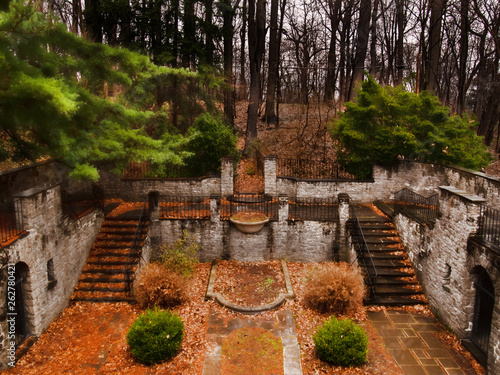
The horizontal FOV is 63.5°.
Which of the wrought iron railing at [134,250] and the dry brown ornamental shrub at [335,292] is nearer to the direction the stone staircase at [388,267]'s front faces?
the dry brown ornamental shrub

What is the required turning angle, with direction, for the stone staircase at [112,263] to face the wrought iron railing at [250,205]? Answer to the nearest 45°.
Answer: approximately 90° to its left

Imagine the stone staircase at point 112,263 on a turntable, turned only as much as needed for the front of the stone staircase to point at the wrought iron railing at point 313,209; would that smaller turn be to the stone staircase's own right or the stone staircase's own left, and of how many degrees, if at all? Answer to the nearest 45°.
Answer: approximately 90° to the stone staircase's own left

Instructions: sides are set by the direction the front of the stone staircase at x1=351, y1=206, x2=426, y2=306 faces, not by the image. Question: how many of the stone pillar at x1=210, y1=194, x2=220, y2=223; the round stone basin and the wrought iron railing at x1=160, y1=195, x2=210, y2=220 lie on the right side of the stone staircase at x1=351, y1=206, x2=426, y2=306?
3

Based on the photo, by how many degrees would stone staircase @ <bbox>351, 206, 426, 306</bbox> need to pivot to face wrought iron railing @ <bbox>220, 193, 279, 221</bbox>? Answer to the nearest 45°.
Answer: approximately 90° to its right

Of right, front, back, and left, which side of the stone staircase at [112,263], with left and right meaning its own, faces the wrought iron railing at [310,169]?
left

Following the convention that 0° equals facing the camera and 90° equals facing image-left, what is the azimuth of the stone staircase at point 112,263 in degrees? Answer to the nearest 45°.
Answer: approximately 0°

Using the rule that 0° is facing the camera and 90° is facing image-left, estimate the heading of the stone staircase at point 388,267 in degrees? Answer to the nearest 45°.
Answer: approximately 0°

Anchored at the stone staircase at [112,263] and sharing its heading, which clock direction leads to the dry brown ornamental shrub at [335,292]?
The dry brown ornamental shrub is roughly at 10 o'clock from the stone staircase.

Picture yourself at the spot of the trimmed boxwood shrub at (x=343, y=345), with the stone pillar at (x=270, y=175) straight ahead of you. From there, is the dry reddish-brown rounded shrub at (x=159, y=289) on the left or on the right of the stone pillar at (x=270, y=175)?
left

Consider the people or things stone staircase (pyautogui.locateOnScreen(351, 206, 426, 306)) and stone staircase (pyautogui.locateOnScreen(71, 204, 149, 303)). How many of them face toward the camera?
2

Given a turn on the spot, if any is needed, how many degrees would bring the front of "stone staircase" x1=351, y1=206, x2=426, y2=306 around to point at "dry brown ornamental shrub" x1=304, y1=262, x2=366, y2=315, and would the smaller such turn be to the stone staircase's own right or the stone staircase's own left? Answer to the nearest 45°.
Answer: approximately 45° to the stone staircase's own right
